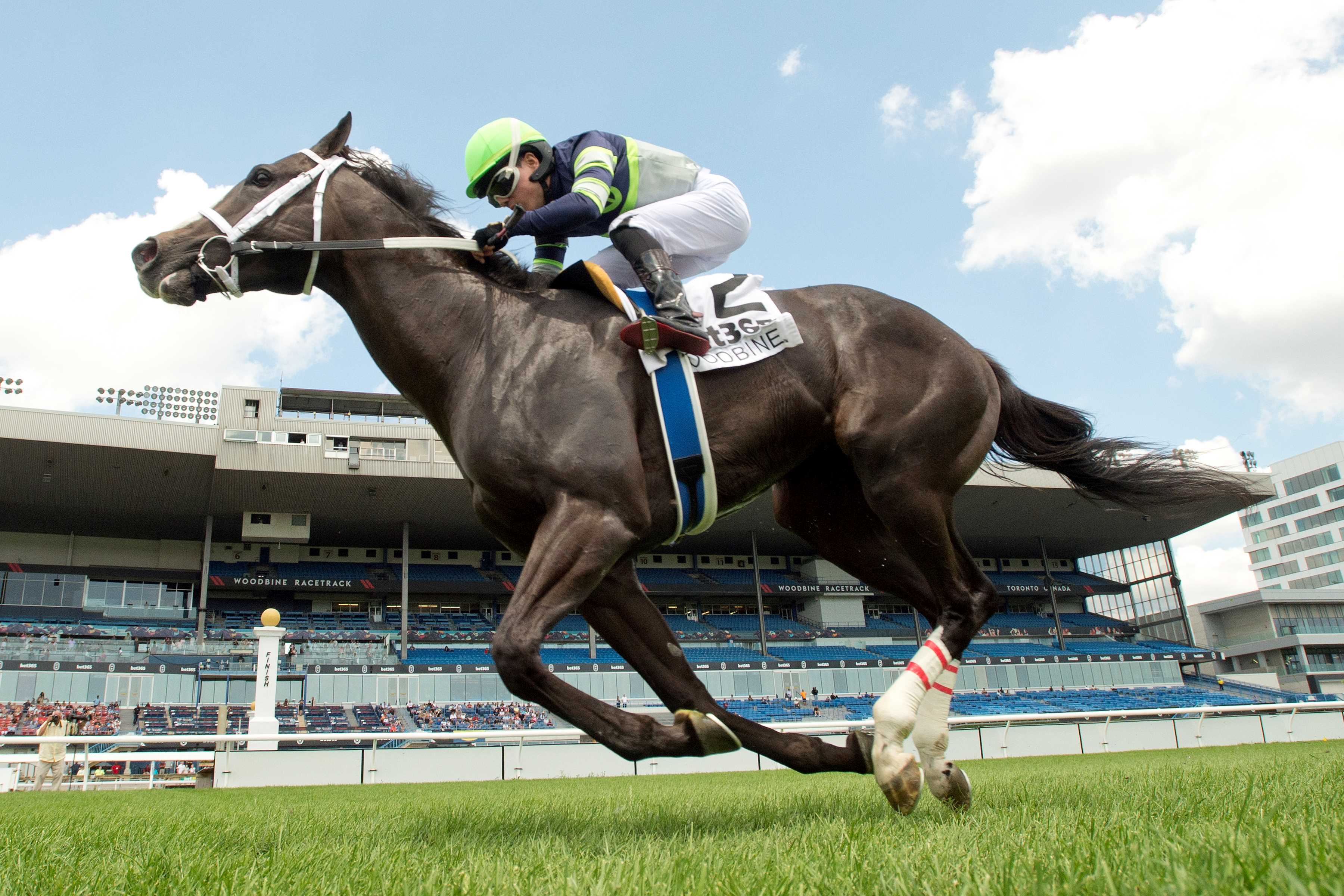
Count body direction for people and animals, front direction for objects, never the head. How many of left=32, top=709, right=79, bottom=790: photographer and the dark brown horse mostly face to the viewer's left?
1

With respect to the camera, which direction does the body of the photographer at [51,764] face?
toward the camera

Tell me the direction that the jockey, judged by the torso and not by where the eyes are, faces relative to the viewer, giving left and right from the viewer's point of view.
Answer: facing to the left of the viewer

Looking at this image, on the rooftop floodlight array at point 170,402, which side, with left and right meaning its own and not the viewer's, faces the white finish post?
front

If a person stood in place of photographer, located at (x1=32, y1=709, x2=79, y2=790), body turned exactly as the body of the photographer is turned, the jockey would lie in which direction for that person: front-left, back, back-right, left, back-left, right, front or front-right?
front

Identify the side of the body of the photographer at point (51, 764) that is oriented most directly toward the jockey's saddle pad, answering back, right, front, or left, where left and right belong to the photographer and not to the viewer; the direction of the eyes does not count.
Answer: front

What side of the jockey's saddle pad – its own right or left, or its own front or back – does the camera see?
left

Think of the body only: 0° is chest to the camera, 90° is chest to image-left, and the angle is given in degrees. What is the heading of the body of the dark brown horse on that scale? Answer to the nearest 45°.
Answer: approximately 90°

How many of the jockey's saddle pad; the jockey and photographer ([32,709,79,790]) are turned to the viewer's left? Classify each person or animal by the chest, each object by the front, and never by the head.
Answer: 2

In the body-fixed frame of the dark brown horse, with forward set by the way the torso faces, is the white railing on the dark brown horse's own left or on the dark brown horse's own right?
on the dark brown horse's own right

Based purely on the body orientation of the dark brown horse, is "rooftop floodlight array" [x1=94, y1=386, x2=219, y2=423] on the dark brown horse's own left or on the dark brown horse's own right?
on the dark brown horse's own right

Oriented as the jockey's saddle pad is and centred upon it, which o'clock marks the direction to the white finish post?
The white finish post is roughly at 2 o'clock from the jockey's saddle pad.

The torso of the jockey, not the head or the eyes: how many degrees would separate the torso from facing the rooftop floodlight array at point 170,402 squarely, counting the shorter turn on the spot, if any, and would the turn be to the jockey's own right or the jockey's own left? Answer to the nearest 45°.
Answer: approximately 45° to the jockey's own right

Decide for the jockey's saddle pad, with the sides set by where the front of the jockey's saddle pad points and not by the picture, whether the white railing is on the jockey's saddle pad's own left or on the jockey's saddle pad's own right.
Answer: on the jockey's saddle pad's own right

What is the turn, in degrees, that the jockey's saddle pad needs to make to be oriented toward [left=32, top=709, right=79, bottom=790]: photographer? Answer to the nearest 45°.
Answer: approximately 45° to its right
